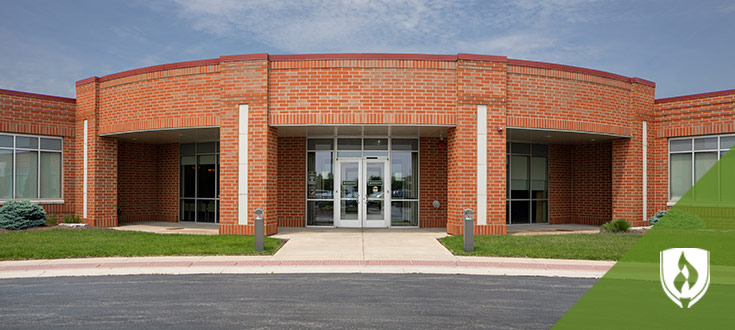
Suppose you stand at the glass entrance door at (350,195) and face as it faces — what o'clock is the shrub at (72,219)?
The shrub is roughly at 3 o'clock from the glass entrance door.

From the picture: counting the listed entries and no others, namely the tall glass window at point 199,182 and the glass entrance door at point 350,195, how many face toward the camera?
2

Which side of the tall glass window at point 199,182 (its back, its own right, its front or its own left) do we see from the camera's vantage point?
front

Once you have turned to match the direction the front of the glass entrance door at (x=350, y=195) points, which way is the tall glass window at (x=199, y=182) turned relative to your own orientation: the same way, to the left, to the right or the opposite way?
the same way

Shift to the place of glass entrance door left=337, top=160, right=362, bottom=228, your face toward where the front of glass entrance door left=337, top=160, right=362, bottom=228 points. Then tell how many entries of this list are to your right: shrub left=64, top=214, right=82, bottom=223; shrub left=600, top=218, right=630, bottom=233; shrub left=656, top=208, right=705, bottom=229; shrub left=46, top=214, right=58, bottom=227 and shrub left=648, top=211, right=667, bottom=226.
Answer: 2

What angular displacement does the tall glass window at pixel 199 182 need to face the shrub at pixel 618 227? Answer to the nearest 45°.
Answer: approximately 45° to its left

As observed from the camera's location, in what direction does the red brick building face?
facing the viewer

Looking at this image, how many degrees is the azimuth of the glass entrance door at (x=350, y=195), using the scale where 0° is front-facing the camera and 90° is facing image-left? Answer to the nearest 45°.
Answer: approximately 0°

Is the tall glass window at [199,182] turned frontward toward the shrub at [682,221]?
no

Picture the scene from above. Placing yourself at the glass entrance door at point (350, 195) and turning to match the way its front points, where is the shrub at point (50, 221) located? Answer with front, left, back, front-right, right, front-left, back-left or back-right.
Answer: right

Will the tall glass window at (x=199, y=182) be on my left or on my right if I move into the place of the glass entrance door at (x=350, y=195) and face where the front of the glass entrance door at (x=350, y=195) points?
on my right

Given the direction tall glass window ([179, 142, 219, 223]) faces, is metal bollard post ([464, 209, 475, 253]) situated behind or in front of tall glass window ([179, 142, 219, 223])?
in front

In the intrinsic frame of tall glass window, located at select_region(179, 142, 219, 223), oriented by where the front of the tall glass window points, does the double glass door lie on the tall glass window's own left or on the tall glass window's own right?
on the tall glass window's own left

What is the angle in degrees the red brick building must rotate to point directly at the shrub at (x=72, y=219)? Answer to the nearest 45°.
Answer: approximately 90° to its right

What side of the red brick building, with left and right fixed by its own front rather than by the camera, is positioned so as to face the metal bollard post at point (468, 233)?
front
